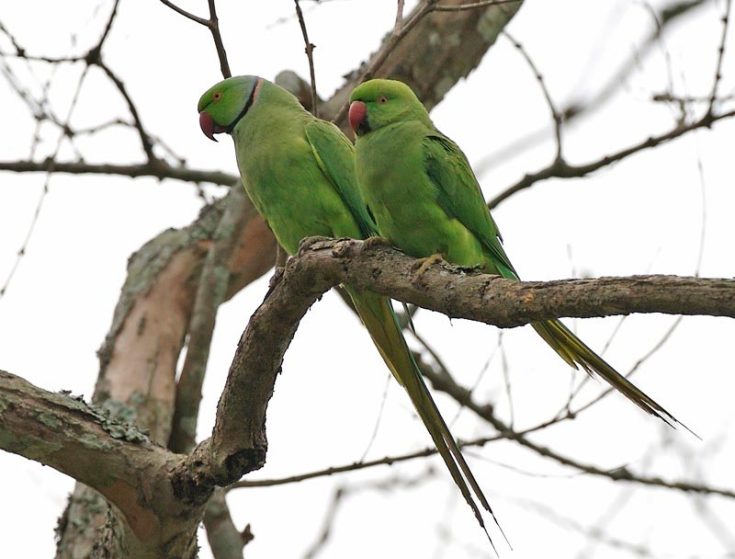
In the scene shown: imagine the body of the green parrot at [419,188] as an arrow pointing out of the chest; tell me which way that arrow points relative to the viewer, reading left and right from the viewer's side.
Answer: facing the viewer and to the left of the viewer
